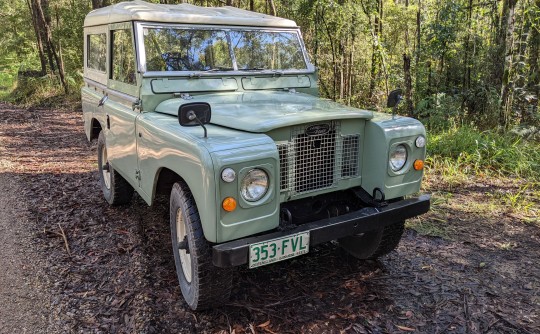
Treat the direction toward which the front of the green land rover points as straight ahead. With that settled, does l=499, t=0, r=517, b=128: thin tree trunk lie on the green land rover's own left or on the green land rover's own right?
on the green land rover's own left

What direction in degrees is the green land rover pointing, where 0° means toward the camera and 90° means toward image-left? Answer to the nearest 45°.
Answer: approximately 315°

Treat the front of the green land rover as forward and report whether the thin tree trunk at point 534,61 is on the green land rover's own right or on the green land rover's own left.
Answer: on the green land rover's own left

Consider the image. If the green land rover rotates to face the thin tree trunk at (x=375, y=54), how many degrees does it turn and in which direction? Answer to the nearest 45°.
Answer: approximately 135° to its left

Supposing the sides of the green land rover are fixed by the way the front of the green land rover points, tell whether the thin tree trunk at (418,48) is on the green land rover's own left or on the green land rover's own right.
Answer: on the green land rover's own left

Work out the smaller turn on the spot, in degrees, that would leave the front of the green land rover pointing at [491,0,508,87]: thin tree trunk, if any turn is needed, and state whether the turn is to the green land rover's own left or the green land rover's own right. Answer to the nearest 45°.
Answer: approximately 90° to the green land rover's own left

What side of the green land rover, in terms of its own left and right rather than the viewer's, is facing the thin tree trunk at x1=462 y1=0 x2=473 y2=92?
left
